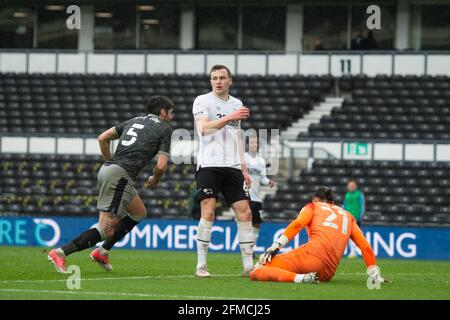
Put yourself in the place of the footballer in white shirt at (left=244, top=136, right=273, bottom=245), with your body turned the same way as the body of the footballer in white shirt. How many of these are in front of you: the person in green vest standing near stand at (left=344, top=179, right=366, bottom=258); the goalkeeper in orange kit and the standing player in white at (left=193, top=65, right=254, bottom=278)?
2

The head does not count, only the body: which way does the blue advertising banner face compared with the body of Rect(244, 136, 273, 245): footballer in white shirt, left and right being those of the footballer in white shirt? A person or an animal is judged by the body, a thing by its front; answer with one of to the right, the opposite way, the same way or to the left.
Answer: the same way

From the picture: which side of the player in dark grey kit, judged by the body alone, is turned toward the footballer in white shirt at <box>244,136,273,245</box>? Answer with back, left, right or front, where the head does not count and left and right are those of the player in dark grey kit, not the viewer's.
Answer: front

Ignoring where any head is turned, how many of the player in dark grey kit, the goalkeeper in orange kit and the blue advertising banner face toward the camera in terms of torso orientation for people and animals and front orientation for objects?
1

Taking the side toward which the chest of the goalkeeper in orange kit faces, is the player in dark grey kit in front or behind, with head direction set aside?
in front

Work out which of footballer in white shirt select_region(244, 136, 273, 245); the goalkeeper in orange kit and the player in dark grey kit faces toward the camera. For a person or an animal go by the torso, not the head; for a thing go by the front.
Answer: the footballer in white shirt

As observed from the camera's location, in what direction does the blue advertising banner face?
facing the viewer

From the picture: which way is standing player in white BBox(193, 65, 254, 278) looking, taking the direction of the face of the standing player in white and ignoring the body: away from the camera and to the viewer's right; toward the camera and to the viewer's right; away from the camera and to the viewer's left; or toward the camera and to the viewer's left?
toward the camera and to the viewer's left

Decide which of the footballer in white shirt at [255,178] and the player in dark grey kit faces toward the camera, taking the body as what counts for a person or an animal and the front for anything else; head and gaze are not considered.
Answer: the footballer in white shirt

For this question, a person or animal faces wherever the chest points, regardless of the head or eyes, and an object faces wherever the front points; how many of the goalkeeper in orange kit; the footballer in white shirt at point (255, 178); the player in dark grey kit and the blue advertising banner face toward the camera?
2

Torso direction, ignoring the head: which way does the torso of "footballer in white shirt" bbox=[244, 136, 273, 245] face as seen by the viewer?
toward the camera

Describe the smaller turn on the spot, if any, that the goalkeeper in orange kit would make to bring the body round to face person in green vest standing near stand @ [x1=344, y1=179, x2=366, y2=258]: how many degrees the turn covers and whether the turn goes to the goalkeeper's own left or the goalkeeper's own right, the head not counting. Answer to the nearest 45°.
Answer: approximately 45° to the goalkeeper's own right

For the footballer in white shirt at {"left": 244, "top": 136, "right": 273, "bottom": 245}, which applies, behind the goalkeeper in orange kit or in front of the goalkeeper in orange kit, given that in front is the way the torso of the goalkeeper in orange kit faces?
in front

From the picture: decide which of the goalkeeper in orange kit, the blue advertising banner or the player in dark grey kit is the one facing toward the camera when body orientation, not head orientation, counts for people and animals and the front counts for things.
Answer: the blue advertising banner

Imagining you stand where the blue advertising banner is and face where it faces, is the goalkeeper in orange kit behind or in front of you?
in front

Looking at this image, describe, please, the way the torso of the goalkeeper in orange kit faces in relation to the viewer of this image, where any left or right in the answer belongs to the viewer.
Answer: facing away from the viewer and to the left of the viewer

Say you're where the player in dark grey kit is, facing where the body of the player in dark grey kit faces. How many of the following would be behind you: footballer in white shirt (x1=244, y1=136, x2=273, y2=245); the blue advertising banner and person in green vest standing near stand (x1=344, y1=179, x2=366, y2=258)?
0

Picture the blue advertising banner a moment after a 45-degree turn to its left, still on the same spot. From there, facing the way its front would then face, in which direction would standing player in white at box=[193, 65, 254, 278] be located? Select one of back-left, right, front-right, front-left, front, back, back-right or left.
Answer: front-right
